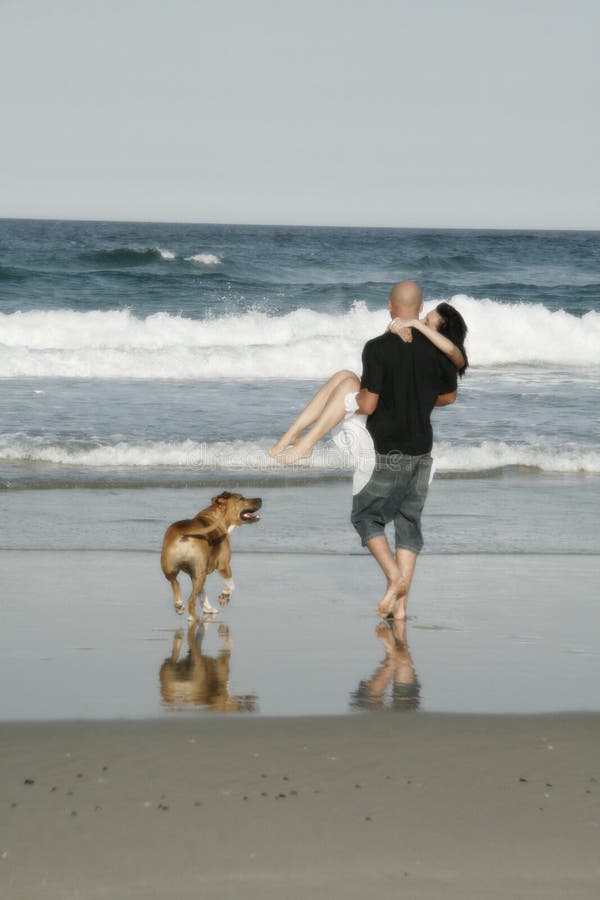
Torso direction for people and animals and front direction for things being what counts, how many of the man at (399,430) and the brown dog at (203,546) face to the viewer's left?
0

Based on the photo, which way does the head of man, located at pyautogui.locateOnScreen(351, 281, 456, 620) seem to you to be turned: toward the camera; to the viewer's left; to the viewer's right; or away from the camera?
away from the camera

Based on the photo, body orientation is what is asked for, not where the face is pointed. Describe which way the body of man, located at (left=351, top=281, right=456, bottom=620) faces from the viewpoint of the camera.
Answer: away from the camera

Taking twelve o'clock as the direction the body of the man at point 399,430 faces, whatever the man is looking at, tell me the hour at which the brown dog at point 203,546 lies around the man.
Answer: The brown dog is roughly at 9 o'clock from the man.
